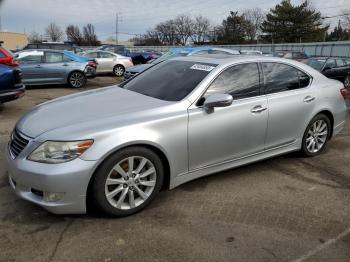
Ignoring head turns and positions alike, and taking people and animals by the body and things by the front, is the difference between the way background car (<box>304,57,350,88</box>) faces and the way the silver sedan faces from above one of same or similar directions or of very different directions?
same or similar directions

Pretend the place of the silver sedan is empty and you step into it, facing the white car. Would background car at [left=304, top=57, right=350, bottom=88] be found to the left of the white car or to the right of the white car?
right

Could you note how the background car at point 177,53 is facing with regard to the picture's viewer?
facing the viewer and to the left of the viewer

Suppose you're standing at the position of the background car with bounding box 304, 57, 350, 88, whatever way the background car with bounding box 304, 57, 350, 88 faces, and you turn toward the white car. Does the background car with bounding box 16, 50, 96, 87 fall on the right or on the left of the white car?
left

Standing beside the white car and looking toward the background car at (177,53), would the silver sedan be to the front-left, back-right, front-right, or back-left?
front-right

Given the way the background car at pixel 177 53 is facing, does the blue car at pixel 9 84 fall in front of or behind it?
in front

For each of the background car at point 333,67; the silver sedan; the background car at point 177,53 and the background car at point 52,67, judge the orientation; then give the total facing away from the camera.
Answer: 0

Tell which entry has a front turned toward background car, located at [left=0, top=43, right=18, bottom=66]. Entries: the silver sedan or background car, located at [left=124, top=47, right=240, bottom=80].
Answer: background car, located at [left=124, top=47, right=240, bottom=80]

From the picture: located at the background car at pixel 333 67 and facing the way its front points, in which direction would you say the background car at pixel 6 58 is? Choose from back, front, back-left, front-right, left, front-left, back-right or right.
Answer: front

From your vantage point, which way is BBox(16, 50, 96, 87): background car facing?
to the viewer's left
